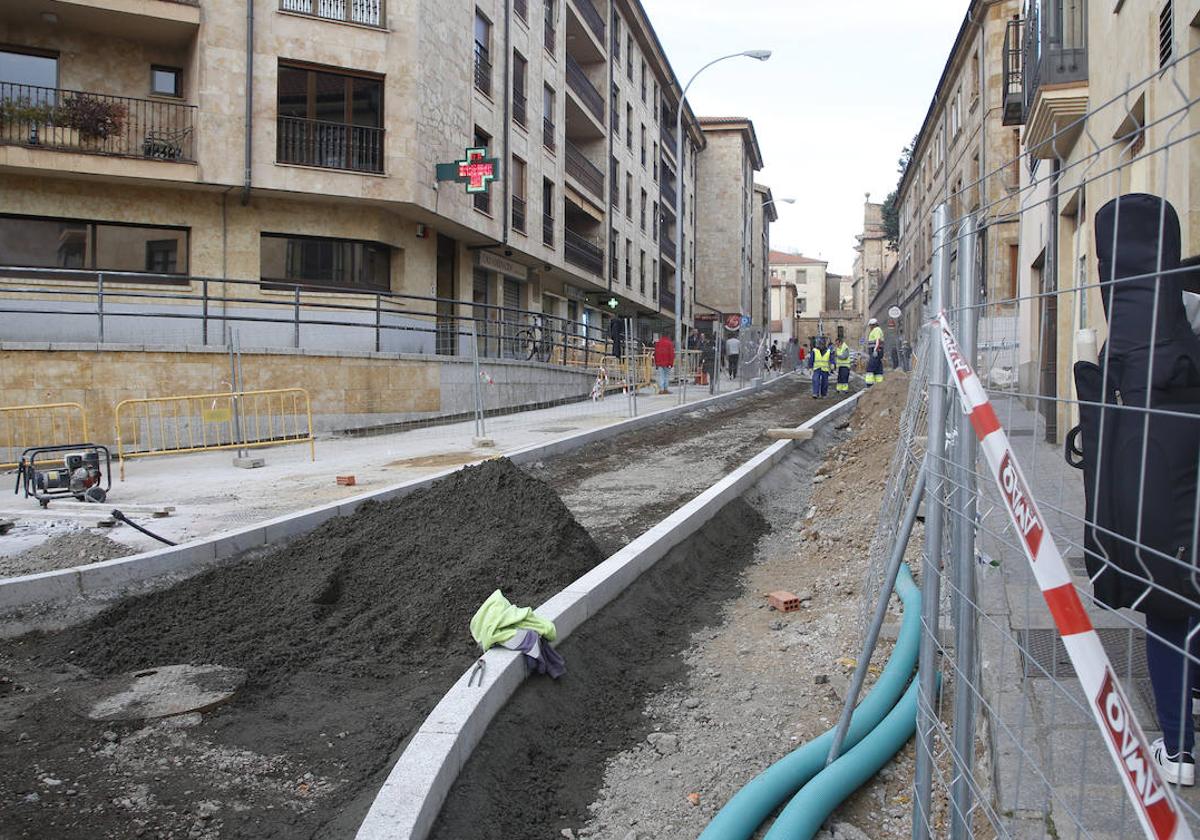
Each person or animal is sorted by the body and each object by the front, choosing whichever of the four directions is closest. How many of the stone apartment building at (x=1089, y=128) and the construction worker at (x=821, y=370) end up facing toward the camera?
1

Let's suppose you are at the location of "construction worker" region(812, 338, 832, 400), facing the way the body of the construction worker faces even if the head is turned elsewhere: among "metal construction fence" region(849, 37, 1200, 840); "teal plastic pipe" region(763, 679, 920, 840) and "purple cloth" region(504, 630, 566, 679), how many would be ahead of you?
3

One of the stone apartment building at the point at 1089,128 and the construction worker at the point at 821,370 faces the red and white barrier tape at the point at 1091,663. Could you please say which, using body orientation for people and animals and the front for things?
the construction worker

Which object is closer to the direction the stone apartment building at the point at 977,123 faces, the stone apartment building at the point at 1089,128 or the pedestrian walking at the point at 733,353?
the pedestrian walking

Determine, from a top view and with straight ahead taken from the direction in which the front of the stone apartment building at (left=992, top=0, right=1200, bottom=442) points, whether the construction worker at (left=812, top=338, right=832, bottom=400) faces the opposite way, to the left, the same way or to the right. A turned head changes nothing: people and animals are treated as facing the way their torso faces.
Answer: to the left

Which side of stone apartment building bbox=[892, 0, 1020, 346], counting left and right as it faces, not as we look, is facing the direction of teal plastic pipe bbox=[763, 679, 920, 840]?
left

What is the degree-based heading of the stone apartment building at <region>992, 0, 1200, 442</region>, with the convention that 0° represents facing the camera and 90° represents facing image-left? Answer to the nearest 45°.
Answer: approximately 90°

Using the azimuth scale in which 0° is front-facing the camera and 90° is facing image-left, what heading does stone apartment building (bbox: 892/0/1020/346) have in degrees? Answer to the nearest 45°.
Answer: approximately 90°

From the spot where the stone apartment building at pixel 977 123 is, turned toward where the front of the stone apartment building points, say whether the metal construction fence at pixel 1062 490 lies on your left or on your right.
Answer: on your left

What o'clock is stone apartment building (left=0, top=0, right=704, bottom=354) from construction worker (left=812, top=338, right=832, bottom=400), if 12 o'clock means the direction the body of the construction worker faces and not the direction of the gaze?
The stone apartment building is roughly at 2 o'clock from the construction worker.

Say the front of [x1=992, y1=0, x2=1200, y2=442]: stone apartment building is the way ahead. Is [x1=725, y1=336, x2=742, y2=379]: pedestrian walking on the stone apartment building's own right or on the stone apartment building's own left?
on the stone apartment building's own right

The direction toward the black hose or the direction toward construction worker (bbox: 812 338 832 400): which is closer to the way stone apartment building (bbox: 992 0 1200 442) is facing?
the black hose
